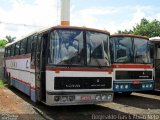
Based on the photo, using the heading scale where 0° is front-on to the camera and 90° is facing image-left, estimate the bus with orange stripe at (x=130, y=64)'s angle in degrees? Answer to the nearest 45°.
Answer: approximately 0°

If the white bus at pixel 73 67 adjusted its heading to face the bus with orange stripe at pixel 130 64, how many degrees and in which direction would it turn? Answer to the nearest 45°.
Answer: approximately 90° to its left

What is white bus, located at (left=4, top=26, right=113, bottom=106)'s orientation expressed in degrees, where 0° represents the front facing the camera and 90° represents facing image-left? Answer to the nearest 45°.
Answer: approximately 315°
